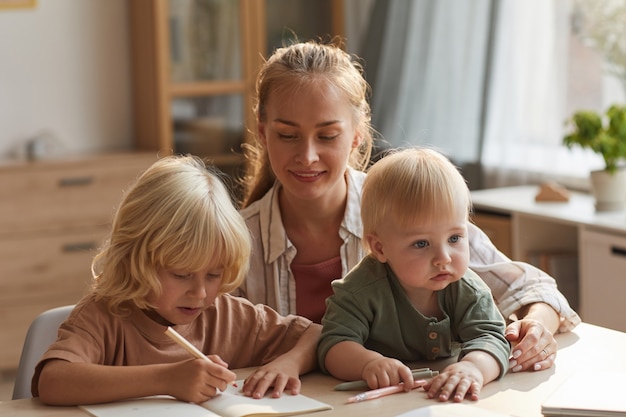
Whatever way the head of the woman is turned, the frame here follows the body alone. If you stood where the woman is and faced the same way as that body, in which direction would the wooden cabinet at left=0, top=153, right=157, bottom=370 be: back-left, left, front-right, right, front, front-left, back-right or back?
back-right

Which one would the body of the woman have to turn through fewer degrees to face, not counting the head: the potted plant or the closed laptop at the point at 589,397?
the closed laptop

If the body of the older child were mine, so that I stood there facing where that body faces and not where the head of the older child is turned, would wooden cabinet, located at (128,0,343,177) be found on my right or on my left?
on my left

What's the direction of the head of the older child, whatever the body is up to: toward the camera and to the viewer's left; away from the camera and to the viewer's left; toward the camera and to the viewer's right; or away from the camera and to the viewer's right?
toward the camera and to the viewer's right

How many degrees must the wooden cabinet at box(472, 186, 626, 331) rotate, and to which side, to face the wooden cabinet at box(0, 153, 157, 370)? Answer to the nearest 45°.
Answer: approximately 45° to its right

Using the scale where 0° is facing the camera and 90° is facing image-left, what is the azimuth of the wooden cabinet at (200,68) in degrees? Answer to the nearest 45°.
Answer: approximately 315°

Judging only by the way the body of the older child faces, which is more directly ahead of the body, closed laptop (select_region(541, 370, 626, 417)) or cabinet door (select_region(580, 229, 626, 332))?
the closed laptop

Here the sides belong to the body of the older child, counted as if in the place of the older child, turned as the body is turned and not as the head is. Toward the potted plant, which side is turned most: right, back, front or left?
left

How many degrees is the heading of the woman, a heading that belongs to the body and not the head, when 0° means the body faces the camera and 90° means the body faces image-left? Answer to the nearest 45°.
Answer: approximately 0°

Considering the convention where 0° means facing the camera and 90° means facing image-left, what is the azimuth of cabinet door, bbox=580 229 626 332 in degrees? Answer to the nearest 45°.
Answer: approximately 45°
